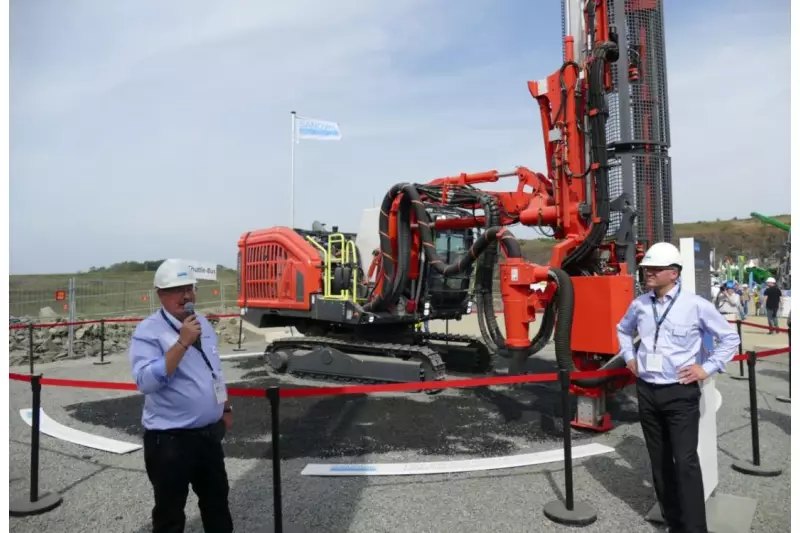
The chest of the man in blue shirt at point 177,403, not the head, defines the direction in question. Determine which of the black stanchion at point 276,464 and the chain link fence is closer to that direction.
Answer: the black stanchion

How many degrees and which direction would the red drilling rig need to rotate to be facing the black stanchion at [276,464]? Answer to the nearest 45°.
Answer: approximately 90° to its right

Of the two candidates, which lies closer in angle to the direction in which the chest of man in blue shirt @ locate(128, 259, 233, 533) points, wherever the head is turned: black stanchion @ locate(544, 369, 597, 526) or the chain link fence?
the black stanchion

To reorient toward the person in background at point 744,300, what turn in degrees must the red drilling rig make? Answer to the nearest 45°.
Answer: approximately 90° to its left

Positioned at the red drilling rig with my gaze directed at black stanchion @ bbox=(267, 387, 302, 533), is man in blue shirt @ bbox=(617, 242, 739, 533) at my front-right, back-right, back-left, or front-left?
front-left

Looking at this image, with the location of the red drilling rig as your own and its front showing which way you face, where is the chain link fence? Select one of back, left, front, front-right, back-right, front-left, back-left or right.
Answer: back

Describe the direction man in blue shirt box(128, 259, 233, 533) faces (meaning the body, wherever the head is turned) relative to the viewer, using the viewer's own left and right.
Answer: facing the viewer and to the right of the viewer

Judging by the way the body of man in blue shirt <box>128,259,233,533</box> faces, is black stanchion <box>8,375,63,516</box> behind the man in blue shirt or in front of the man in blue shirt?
behind

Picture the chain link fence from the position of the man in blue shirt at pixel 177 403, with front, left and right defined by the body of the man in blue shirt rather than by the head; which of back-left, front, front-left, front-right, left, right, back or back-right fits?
back-left

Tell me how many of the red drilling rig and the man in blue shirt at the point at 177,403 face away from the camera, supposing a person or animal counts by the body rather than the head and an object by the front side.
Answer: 0

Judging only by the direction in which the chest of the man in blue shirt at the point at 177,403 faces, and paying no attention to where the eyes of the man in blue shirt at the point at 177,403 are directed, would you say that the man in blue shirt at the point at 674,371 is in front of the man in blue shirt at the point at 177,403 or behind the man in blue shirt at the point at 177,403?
in front

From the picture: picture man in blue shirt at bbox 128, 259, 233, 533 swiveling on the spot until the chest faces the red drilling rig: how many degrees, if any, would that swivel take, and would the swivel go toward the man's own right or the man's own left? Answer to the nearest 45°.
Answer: approximately 90° to the man's own left

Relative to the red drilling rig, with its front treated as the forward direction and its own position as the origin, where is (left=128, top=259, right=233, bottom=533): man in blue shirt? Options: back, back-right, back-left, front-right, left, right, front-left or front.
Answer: right

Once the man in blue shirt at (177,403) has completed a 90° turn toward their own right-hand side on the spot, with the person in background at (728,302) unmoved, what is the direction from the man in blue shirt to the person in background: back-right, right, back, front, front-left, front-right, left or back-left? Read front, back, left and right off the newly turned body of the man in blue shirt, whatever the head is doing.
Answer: back

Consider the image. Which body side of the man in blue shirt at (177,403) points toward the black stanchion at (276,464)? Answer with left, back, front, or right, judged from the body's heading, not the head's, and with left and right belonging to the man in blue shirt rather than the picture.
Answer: left

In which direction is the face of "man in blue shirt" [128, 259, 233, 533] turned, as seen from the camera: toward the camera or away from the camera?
toward the camera

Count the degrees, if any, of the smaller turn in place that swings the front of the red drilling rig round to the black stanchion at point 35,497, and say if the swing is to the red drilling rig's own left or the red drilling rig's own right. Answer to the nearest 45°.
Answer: approximately 90° to the red drilling rig's own right
